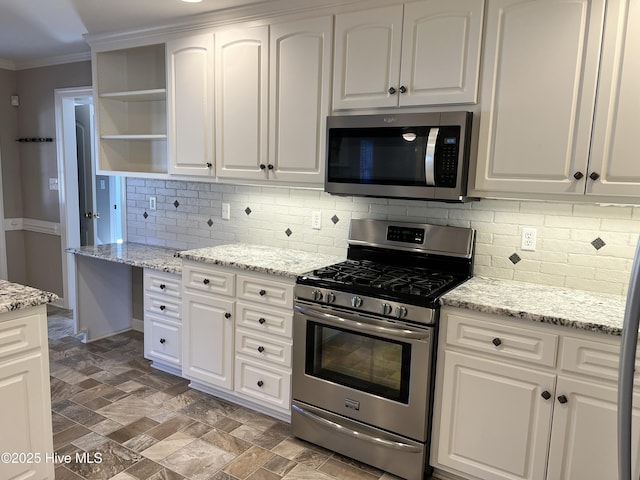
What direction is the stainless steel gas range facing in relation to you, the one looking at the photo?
facing the viewer and to the left of the viewer

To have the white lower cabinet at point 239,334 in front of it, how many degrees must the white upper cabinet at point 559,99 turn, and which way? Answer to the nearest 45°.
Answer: approximately 90° to its right

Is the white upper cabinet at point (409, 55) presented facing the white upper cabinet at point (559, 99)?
no

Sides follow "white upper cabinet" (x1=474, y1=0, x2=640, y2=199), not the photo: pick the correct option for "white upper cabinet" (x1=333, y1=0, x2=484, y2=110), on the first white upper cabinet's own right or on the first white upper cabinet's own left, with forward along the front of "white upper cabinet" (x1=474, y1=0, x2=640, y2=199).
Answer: on the first white upper cabinet's own right

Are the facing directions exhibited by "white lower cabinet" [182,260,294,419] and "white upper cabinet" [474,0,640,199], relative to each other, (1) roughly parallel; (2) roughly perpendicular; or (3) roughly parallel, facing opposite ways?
roughly parallel

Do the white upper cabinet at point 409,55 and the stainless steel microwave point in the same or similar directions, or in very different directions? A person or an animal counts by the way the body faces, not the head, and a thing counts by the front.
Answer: same or similar directions

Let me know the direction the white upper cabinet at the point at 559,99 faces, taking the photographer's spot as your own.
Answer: facing the viewer

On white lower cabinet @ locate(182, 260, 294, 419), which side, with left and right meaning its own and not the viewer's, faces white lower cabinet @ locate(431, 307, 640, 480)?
left

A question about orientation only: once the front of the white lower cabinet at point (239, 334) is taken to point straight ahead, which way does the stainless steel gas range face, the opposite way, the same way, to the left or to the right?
the same way

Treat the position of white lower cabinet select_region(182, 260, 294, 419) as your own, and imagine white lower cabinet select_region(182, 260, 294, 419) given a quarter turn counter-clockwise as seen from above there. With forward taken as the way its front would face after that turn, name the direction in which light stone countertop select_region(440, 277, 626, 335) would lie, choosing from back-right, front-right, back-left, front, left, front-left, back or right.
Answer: front

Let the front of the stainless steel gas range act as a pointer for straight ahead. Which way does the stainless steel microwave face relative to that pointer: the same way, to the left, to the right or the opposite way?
the same way

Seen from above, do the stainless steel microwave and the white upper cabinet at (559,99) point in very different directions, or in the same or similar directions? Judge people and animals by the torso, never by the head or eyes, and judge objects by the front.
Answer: same or similar directions

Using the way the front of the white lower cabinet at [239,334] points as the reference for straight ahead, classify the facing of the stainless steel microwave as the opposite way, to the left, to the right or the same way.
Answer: the same way

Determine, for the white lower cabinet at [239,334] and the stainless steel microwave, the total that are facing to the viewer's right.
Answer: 0
